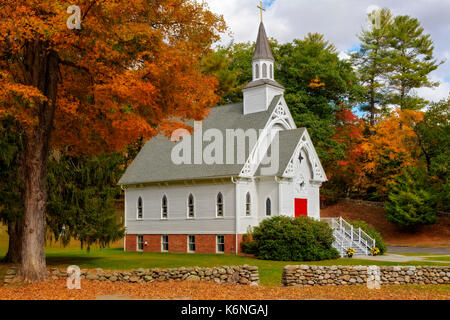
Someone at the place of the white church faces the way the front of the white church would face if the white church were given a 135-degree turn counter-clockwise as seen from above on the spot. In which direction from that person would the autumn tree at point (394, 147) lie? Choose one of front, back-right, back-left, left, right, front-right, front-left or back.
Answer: front-right

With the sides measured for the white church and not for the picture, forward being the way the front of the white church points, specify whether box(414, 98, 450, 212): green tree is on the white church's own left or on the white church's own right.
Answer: on the white church's own left

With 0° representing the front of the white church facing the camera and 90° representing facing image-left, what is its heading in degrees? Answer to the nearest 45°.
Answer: approximately 315°

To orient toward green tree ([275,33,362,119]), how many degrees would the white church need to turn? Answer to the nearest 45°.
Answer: approximately 90° to its left

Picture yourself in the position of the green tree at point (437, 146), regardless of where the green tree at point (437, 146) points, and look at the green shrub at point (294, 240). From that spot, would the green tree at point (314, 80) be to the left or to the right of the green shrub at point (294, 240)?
right

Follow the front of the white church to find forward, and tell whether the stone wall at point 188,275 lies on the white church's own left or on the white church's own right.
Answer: on the white church's own right

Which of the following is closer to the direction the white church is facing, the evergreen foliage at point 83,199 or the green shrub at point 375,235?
the green shrub

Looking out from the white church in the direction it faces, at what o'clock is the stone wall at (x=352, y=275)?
The stone wall is roughly at 1 o'clock from the white church.
